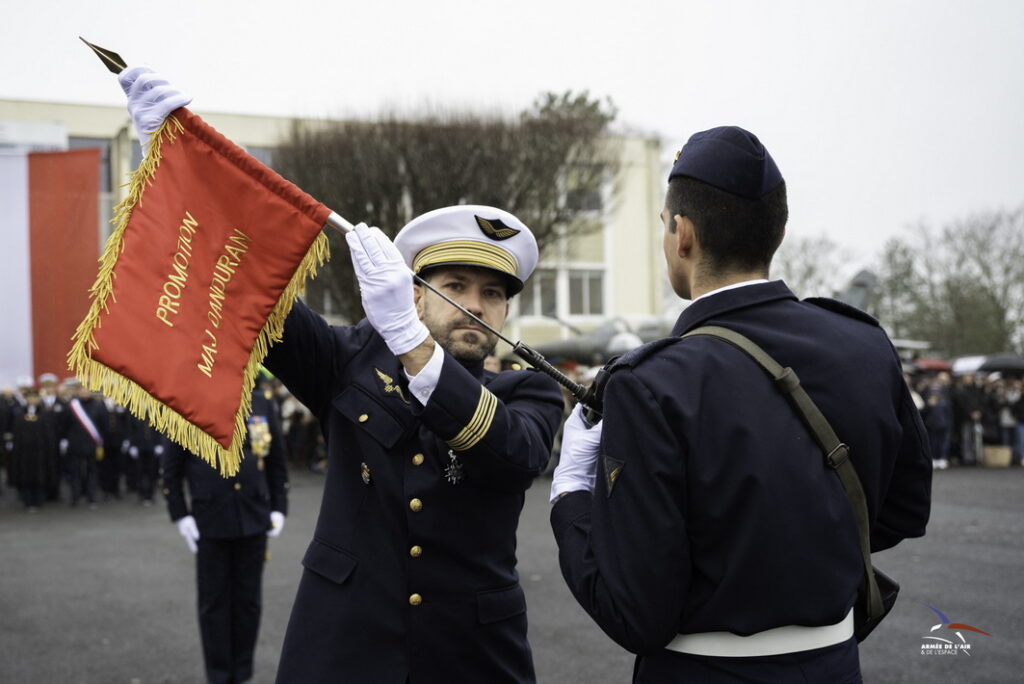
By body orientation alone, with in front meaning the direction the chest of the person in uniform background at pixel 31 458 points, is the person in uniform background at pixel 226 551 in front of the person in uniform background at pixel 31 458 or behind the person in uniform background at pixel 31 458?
in front

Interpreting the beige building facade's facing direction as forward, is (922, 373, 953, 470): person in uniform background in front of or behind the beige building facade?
in front

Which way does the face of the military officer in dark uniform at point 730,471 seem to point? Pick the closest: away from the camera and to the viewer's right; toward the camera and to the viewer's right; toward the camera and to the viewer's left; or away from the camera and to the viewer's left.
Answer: away from the camera and to the viewer's left

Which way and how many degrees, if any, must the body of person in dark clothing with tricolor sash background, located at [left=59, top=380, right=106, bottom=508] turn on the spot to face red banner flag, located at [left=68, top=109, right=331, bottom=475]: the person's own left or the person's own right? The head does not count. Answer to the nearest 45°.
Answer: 0° — they already face it

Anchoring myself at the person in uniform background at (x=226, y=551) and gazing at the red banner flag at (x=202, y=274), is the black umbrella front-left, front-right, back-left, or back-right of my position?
back-left

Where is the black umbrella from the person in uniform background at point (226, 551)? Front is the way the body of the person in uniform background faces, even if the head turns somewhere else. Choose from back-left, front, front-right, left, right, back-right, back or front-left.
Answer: back-left

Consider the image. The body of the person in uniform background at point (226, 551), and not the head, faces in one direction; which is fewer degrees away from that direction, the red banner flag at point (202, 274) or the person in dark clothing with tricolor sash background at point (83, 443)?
the red banner flag

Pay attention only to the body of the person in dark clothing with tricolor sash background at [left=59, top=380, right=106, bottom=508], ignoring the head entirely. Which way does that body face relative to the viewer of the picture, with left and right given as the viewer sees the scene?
facing the viewer

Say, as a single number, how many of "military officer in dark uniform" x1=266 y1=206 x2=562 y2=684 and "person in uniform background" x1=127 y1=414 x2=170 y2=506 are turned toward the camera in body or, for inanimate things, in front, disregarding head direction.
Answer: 2

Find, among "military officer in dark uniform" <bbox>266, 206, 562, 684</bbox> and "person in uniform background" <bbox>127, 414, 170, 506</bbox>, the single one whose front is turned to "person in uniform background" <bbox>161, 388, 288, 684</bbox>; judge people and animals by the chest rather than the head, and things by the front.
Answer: "person in uniform background" <bbox>127, 414, 170, 506</bbox>

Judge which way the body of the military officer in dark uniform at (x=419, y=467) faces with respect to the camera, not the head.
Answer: toward the camera

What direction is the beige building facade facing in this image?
toward the camera

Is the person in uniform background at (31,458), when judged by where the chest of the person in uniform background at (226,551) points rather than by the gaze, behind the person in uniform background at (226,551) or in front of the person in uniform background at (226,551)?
behind

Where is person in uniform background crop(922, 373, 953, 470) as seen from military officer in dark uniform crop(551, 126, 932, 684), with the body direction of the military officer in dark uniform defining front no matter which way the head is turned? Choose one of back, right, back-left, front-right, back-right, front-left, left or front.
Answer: front-right

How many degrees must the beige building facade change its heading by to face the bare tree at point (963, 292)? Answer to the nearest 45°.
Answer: approximately 90° to its left

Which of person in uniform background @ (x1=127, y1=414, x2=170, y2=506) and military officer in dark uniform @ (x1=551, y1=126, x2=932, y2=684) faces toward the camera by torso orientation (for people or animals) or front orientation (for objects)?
the person in uniform background

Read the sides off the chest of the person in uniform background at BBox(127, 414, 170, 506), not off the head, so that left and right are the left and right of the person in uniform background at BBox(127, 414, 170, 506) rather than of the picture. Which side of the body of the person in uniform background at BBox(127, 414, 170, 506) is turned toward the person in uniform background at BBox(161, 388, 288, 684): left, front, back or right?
front
